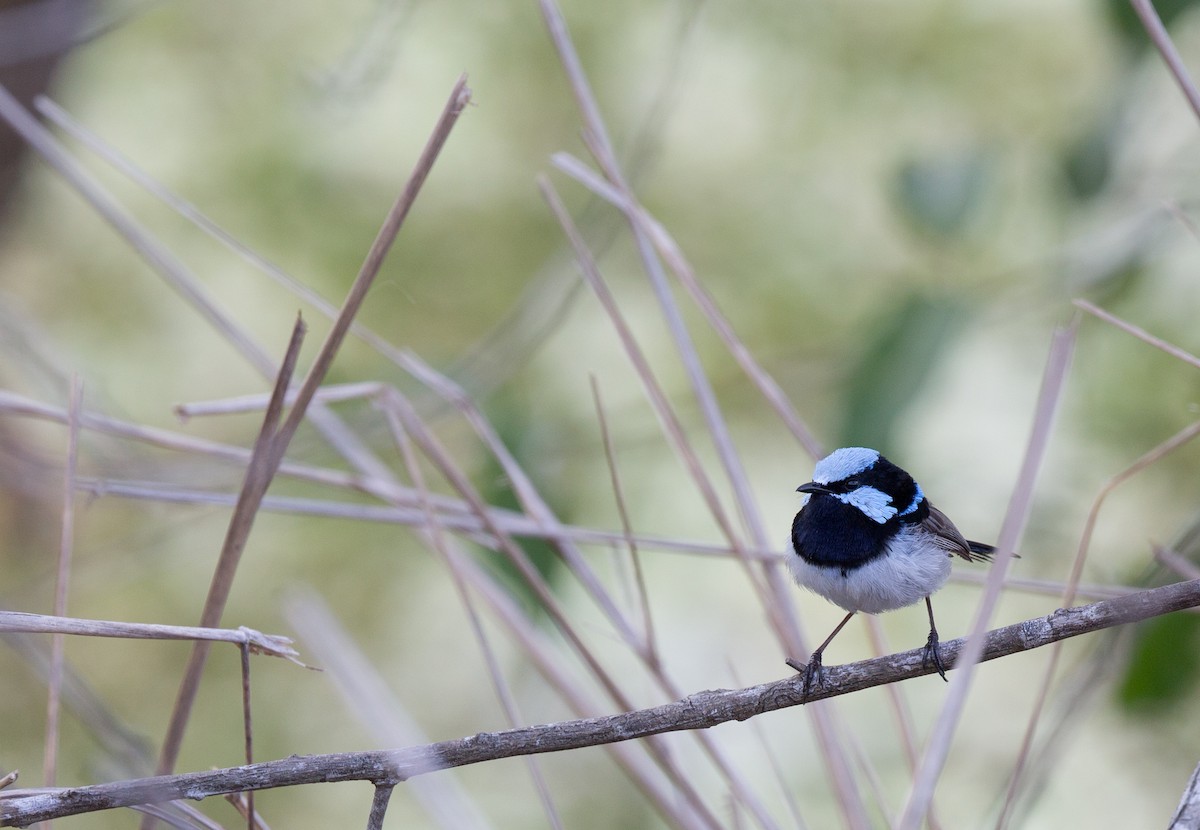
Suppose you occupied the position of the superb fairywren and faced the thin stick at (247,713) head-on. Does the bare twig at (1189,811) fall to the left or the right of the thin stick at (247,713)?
left

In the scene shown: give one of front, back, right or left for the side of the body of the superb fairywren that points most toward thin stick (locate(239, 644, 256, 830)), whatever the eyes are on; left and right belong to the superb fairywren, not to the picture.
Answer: front

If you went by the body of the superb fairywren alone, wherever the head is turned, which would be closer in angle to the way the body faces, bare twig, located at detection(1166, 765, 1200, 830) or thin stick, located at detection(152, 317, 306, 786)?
the thin stick

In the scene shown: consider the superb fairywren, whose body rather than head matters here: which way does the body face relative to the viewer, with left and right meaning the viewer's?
facing the viewer and to the left of the viewer

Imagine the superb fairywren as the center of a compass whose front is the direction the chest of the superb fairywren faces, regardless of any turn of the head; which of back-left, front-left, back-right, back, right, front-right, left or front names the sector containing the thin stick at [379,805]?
front

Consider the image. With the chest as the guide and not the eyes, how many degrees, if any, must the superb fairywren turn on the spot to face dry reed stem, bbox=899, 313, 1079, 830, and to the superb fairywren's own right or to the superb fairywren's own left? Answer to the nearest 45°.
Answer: approximately 45° to the superb fairywren's own left

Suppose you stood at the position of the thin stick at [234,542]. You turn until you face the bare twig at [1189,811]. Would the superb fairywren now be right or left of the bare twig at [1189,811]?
left

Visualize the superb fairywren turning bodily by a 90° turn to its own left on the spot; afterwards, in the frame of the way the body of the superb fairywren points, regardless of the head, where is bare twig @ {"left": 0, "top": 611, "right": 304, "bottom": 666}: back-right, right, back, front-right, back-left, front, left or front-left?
right

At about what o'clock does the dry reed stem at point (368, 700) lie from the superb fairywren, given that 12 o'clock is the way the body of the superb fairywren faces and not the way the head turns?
The dry reed stem is roughly at 1 o'clock from the superb fairywren.
